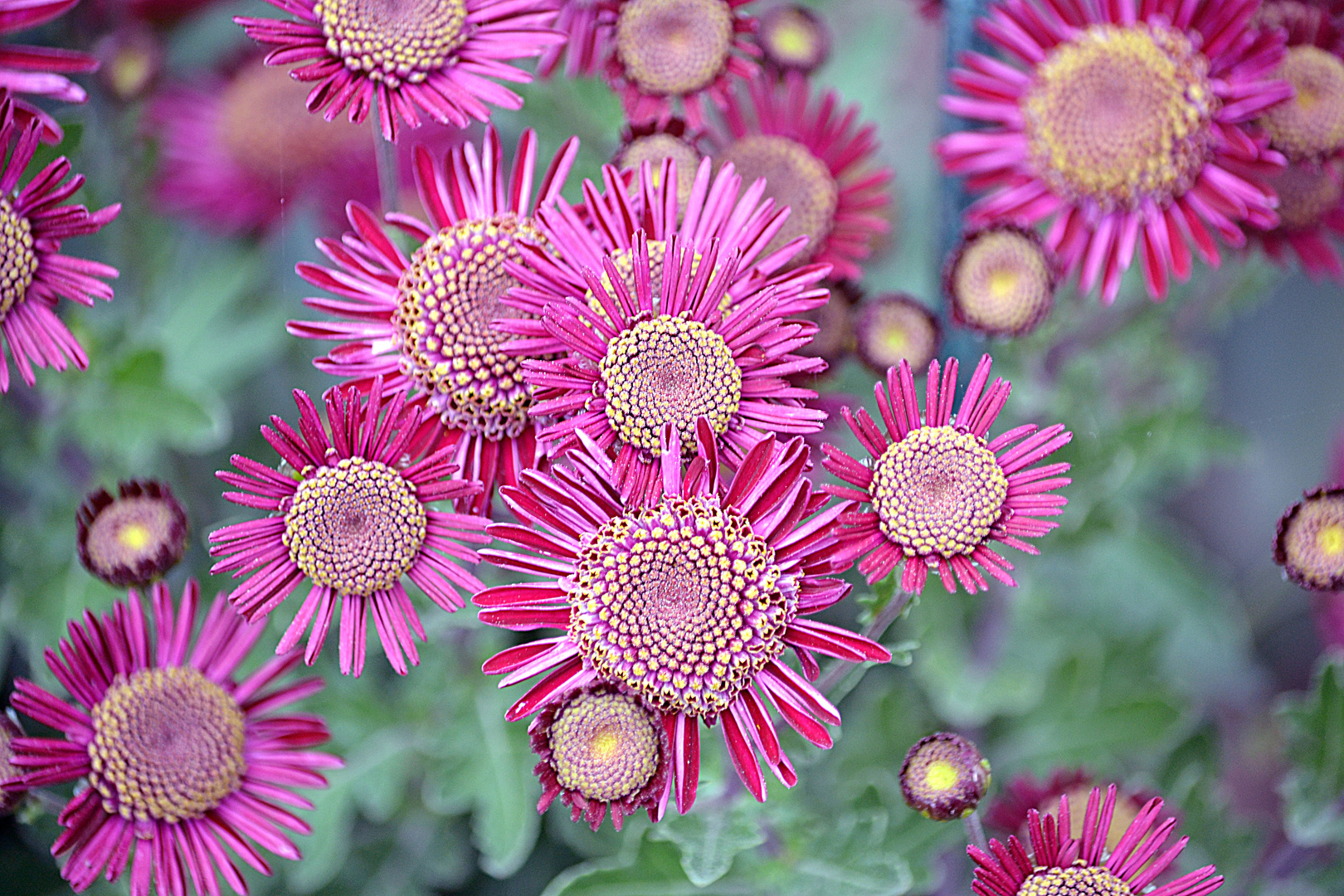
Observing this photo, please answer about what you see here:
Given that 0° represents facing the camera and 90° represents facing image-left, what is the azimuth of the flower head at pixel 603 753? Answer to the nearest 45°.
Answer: approximately 0°

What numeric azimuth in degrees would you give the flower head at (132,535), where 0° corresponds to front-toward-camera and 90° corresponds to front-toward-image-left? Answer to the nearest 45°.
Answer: approximately 0°
